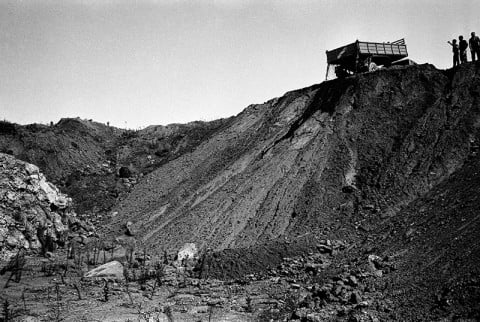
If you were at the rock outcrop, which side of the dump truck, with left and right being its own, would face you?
back

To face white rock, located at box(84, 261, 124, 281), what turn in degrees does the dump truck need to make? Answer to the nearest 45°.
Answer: approximately 180°

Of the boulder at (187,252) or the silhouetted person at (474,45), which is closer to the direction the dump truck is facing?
the silhouetted person

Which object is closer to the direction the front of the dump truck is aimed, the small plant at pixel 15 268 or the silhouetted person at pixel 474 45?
the silhouetted person

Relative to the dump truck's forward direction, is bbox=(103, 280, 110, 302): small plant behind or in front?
behind

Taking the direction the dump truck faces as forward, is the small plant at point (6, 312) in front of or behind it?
behind

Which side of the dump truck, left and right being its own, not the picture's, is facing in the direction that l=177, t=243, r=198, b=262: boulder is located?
back

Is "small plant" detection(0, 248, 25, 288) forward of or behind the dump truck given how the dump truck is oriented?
behind

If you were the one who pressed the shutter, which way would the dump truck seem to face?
facing away from the viewer and to the right of the viewer
